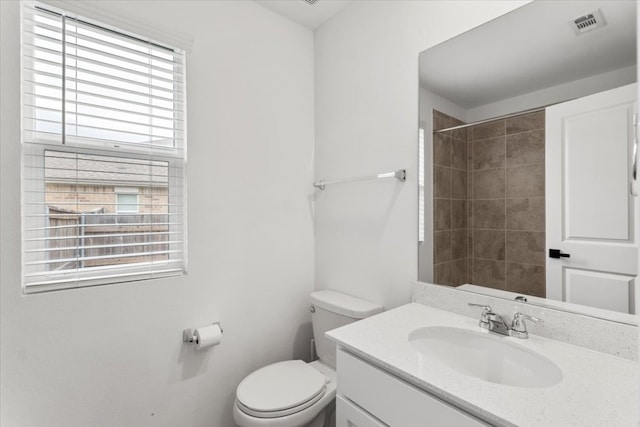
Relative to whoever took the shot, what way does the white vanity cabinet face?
facing the viewer and to the left of the viewer

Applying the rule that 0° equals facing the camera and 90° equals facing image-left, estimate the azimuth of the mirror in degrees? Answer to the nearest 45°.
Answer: approximately 45°

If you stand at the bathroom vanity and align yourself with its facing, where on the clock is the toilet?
The toilet is roughly at 2 o'clock from the bathroom vanity.

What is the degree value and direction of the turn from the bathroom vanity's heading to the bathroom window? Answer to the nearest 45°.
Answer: approximately 45° to its right

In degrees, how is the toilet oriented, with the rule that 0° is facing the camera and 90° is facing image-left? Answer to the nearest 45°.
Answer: approximately 45°

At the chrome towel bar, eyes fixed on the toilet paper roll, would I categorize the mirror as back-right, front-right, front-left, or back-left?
back-left

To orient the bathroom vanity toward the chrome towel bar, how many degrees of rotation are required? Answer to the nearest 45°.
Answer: approximately 90° to its right

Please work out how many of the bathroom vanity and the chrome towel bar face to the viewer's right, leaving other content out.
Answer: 0
